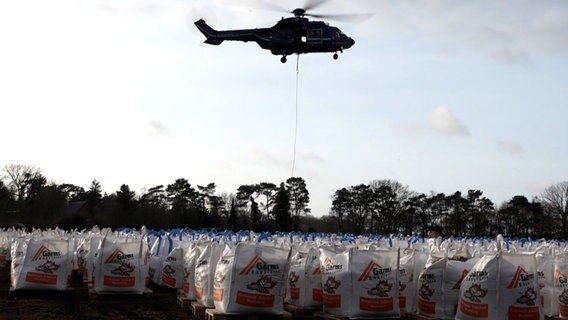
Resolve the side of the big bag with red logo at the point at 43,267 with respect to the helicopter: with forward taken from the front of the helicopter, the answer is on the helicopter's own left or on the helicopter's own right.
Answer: on the helicopter's own right

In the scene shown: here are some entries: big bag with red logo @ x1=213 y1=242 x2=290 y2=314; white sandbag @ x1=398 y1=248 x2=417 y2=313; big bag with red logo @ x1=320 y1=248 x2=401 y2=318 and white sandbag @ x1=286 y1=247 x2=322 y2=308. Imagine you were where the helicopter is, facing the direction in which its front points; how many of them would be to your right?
4

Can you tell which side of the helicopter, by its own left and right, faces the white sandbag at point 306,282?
right

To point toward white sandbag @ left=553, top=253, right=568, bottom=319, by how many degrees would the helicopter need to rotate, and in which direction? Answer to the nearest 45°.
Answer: approximately 45° to its right

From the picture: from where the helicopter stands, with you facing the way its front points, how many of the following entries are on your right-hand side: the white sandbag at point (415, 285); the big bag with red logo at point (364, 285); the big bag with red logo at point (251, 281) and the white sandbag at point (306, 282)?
4

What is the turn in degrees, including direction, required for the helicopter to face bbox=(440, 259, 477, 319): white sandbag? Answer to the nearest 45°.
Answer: approximately 90° to its right

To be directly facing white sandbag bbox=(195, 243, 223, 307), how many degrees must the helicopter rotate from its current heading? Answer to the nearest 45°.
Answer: approximately 90° to its right

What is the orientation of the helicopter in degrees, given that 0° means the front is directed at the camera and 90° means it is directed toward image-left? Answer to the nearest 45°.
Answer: approximately 270°
